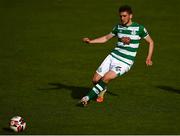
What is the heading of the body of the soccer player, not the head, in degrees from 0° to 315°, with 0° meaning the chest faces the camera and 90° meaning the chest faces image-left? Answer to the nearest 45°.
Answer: approximately 45°

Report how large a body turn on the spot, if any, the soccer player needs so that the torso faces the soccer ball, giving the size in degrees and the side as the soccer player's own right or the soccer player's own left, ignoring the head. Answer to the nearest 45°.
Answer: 0° — they already face it
